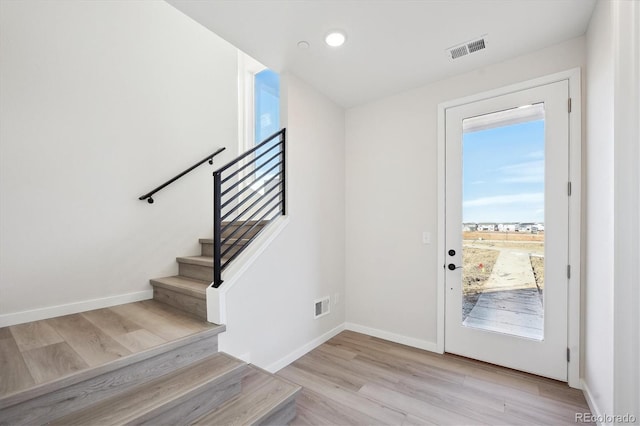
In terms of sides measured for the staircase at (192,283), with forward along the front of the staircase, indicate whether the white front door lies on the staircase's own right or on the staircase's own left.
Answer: on the staircase's own left

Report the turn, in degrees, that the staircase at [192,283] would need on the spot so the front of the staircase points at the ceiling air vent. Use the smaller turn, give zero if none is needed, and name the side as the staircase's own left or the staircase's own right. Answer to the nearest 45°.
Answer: approximately 90° to the staircase's own left

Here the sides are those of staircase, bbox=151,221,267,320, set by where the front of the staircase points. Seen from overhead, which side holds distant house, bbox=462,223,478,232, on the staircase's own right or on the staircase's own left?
on the staircase's own left

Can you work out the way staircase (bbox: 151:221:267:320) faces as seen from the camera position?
facing the viewer and to the left of the viewer
